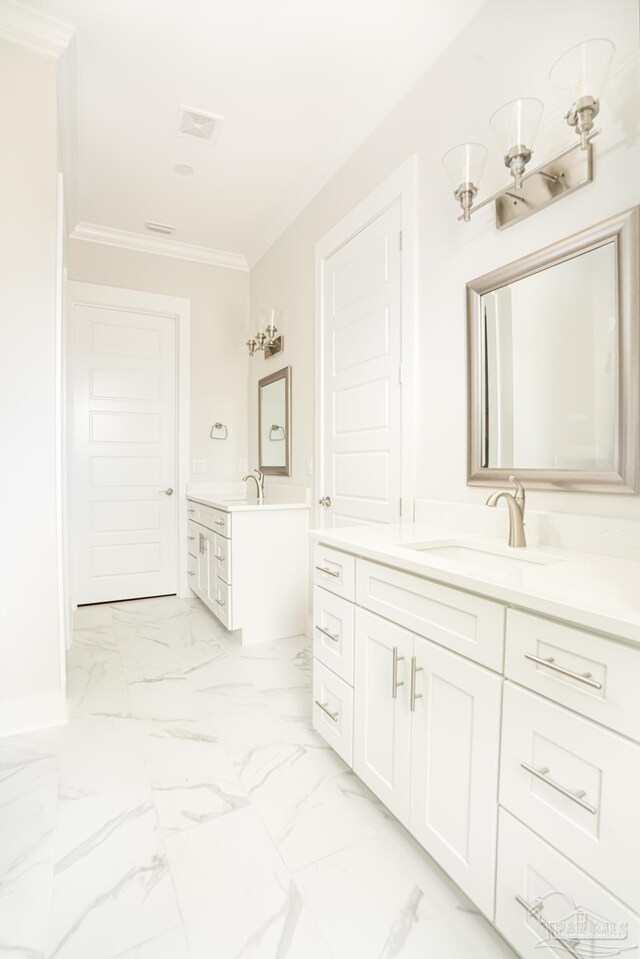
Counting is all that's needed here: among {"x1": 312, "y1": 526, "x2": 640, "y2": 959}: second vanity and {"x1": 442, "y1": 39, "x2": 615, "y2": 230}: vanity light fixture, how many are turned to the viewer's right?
0

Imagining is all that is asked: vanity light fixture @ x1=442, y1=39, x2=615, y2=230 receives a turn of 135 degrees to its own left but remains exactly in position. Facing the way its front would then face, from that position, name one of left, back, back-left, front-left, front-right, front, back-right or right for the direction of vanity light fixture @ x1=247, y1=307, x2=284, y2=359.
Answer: back-left

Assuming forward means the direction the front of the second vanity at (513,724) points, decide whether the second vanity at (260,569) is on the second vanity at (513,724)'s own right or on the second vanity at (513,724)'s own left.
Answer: on the second vanity at (513,724)'s own right

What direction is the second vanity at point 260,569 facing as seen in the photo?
to the viewer's left

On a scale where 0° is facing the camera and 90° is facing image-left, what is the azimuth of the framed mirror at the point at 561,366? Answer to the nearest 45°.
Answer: approximately 45°

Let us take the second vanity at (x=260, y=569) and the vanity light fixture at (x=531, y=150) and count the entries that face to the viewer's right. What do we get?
0

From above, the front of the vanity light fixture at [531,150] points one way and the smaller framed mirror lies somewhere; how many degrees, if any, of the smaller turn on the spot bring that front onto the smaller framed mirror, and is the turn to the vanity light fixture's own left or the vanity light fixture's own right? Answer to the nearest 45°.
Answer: approximately 90° to the vanity light fixture's own right

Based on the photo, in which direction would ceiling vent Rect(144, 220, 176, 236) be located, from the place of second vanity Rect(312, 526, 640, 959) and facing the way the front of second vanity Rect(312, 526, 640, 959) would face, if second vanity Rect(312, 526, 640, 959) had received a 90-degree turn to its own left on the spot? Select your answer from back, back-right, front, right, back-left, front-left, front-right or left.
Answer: back

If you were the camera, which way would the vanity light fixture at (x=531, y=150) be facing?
facing the viewer and to the left of the viewer
